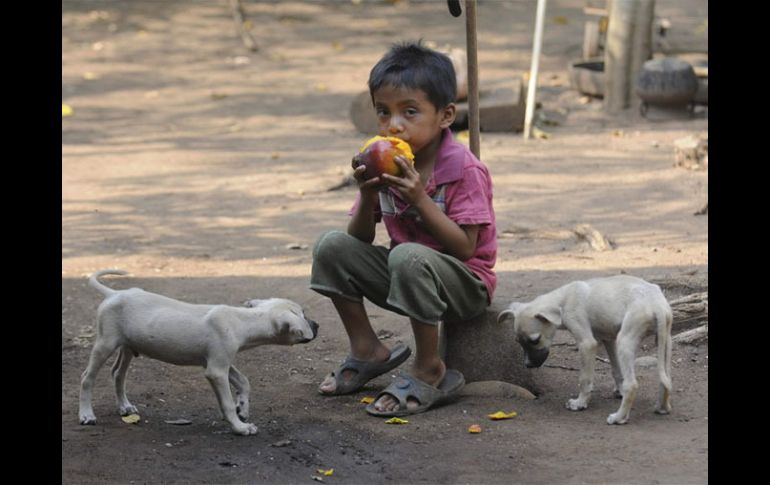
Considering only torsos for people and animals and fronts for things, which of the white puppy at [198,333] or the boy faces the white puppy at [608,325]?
the white puppy at [198,333]

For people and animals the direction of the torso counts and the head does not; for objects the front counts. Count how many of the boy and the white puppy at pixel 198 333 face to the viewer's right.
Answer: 1

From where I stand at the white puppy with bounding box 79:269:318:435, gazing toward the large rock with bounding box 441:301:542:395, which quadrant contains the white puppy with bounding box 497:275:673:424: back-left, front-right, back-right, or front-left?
front-right

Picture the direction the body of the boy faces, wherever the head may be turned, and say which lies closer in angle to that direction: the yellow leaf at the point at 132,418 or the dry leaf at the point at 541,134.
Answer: the yellow leaf

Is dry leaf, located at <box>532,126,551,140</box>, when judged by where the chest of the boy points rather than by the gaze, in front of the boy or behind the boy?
behind

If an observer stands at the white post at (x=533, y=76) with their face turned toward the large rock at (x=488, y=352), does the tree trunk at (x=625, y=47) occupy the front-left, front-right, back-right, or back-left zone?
back-left

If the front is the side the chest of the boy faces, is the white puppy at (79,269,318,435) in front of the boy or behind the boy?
in front

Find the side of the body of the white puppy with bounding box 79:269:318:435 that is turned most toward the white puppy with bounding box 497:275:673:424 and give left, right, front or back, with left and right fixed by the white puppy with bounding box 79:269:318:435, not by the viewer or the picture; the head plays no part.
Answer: front

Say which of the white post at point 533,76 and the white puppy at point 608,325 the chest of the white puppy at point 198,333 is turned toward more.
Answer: the white puppy

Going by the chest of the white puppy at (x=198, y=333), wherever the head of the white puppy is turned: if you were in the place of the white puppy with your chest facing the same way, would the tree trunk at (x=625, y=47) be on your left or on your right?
on your left

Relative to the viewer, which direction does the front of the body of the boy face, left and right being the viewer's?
facing the viewer and to the left of the viewer

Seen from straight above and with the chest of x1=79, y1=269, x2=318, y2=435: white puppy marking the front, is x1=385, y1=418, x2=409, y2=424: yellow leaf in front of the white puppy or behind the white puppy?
in front

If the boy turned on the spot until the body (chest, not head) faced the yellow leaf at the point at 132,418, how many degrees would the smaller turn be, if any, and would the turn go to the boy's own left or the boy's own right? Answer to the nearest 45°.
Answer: approximately 45° to the boy's own right

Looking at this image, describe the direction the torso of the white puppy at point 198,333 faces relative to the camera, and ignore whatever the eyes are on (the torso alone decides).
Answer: to the viewer's right
